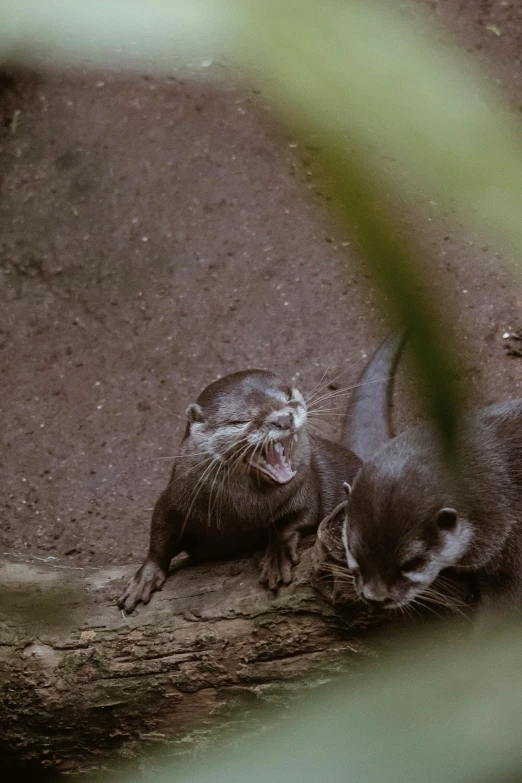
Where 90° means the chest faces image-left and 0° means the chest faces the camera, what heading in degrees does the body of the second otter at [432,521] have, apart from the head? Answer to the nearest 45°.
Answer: approximately 45°

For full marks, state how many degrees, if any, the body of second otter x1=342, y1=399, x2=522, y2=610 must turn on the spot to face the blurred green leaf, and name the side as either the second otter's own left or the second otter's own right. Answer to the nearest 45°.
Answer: approximately 45° to the second otter's own left
